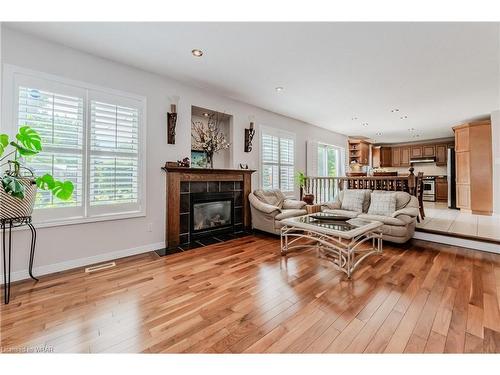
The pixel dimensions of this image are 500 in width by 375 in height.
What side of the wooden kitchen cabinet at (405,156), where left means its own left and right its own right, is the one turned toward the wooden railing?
front

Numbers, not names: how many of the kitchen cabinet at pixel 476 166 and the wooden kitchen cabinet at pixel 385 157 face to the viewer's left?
1

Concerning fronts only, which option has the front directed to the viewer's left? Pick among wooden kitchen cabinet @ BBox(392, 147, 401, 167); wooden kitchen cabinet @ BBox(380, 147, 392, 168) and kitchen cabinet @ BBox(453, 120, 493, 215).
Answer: the kitchen cabinet

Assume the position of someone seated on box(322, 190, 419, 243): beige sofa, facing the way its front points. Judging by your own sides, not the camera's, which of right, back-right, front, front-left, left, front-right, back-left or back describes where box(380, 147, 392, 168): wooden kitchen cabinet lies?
back-right

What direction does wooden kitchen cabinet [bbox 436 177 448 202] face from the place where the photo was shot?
facing the viewer

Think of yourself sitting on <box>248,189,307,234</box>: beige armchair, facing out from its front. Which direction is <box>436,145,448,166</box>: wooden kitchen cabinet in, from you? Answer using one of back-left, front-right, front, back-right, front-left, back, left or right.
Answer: left

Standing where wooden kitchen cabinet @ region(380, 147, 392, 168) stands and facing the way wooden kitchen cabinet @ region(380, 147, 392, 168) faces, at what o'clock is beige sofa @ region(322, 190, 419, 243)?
The beige sofa is roughly at 12 o'clock from the wooden kitchen cabinet.

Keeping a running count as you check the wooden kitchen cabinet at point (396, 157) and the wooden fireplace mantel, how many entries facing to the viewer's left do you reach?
0

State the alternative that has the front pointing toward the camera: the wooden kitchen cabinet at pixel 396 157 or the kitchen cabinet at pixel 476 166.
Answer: the wooden kitchen cabinet

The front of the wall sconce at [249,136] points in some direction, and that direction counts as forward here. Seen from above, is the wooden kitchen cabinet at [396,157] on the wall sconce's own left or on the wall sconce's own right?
on the wall sconce's own left

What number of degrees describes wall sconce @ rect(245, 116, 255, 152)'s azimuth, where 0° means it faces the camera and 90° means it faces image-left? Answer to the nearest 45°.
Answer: approximately 315°

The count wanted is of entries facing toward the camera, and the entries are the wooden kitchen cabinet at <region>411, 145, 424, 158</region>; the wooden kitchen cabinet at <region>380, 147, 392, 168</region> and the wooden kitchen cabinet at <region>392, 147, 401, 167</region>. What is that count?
3

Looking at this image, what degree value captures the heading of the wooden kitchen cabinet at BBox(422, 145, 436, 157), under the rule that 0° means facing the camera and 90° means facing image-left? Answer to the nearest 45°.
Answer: approximately 0°

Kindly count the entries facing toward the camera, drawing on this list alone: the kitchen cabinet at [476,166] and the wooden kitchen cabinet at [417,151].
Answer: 1

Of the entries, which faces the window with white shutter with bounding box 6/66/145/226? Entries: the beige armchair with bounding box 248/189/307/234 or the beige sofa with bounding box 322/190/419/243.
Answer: the beige sofa

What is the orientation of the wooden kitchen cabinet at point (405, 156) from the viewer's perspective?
toward the camera

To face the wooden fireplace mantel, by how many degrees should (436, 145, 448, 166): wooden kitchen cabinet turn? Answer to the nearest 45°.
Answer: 0° — it already faces it

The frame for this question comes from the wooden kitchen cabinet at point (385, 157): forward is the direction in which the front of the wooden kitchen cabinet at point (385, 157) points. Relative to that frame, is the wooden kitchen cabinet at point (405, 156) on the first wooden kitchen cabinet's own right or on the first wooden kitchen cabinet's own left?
on the first wooden kitchen cabinet's own left

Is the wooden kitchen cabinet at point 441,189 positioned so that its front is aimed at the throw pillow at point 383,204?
yes

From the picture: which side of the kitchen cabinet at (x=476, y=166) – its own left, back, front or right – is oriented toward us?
left
